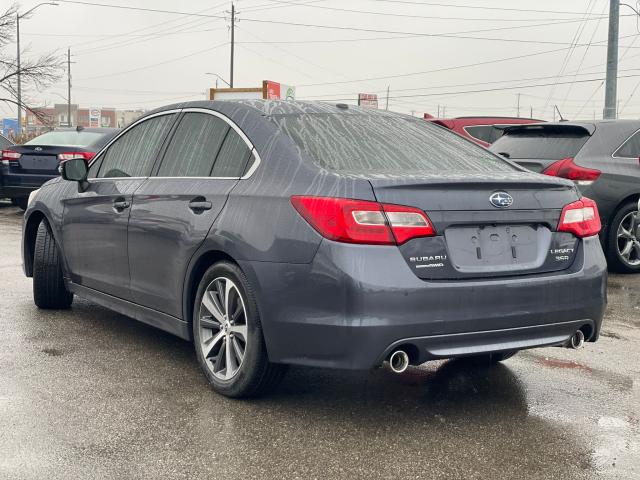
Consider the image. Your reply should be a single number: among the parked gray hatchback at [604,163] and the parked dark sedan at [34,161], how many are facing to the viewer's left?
0

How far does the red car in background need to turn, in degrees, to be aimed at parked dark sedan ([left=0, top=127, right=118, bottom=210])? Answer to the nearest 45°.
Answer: approximately 135° to its left

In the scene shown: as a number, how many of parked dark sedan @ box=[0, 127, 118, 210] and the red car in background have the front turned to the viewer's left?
0

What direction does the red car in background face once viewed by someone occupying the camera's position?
facing away from the viewer and to the right of the viewer

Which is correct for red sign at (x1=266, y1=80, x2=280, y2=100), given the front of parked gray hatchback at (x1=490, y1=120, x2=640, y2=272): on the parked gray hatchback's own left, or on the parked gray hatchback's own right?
on the parked gray hatchback's own left

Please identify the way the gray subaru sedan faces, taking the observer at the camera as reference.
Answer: facing away from the viewer and to the left of the viewer

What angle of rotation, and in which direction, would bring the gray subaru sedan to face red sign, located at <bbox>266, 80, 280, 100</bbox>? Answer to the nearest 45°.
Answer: approximately 45° to its right

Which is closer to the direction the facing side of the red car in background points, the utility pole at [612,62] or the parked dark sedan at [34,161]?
the utility pole

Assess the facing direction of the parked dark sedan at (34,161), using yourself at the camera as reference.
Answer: facing away from the viewer and to the right of the viewer

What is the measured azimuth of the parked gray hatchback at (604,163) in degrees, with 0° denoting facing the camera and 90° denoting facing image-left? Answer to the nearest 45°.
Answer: approximately 225°
